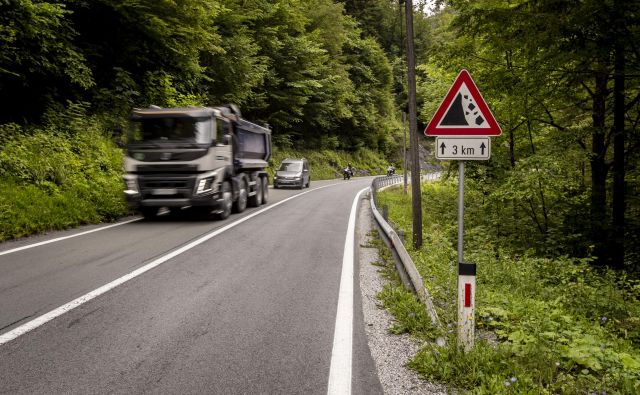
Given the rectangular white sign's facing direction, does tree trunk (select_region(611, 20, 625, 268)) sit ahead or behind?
behind

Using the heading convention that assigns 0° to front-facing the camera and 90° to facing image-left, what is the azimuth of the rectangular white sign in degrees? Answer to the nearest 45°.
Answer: approximately 0°

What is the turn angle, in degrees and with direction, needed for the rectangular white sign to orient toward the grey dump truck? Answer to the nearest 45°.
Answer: approximately 135° to its right

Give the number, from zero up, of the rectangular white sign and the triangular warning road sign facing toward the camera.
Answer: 2

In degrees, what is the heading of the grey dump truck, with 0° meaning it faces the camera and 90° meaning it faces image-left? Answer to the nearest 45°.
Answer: approximately 45°

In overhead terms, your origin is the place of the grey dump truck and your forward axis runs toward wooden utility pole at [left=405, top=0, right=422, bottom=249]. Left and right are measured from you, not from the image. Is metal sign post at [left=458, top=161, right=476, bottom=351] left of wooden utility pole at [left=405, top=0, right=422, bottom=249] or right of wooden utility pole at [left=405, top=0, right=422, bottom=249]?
right

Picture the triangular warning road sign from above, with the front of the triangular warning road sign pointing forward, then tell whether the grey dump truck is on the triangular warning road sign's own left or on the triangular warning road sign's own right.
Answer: on the triangular warning road sign's own right

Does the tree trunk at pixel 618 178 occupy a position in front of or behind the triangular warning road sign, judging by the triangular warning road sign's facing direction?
behind

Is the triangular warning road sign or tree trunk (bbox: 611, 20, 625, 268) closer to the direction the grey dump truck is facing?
the triangular warning road sign
